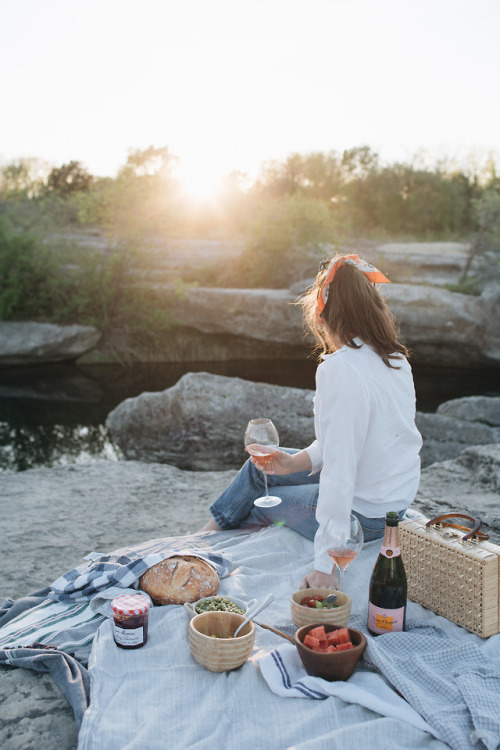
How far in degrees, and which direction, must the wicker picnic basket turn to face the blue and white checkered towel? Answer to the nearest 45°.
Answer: approximately 45° to its right

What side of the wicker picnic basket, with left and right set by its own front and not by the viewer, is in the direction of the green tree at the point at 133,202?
right

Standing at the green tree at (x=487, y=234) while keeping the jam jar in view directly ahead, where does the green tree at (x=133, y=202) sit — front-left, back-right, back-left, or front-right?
front-right

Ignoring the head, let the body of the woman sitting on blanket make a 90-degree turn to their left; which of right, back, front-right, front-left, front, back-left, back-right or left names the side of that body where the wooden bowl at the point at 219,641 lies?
front

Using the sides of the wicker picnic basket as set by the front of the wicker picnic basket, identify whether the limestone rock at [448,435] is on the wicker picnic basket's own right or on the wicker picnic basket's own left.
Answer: on the wicker picnic basket's own right

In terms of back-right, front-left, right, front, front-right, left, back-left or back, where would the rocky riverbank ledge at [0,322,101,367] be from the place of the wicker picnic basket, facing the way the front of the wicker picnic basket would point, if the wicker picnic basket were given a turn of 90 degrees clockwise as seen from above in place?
front

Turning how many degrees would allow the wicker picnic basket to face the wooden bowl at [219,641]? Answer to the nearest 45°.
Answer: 0° — it already faces it

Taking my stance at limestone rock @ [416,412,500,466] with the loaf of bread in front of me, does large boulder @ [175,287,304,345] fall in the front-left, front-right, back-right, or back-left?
back-right

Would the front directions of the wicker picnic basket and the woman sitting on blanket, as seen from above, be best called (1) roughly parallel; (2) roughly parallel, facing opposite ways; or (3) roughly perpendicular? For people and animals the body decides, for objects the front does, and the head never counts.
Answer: roughly perpendicular

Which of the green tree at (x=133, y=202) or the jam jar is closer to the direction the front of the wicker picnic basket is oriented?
the jam jar

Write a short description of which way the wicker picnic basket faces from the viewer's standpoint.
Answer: facing the viewer and to the left of the viewer

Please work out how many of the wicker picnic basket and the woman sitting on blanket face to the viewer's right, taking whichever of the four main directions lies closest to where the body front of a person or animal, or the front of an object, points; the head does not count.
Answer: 0

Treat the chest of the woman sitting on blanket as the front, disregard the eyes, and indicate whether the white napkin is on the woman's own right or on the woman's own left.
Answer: on the woman's own left

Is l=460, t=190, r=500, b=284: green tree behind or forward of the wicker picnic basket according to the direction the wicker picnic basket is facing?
behind

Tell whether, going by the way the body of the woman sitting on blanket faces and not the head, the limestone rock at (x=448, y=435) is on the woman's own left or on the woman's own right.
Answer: on the woman's own right

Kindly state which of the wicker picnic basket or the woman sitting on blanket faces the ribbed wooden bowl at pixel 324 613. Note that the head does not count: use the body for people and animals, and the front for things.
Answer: the wicker picnic basket

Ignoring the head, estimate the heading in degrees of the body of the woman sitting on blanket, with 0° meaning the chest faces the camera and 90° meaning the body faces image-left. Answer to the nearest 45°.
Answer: approximately 135°
